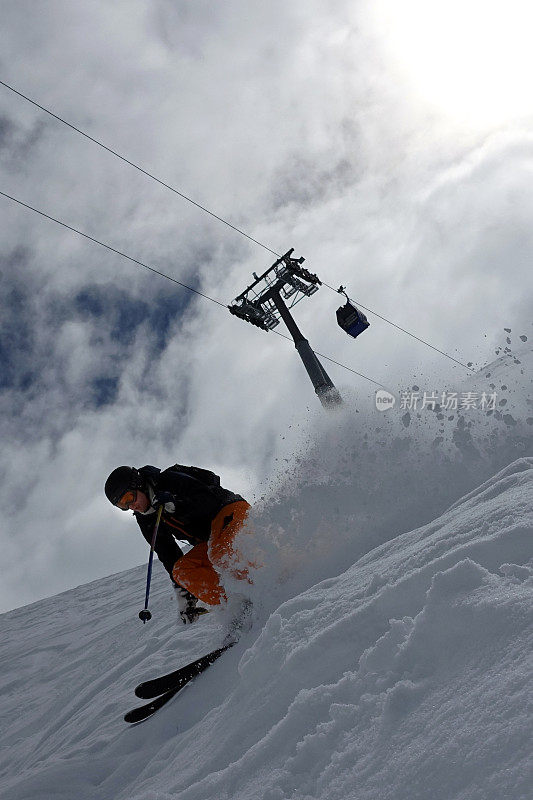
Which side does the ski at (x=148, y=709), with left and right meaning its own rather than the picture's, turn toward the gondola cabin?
back

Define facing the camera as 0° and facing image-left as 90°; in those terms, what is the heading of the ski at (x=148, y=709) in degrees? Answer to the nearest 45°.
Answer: approximately 45°

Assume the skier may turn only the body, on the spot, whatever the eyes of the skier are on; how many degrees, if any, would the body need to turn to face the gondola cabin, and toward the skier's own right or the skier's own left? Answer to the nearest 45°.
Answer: approximately 180°
